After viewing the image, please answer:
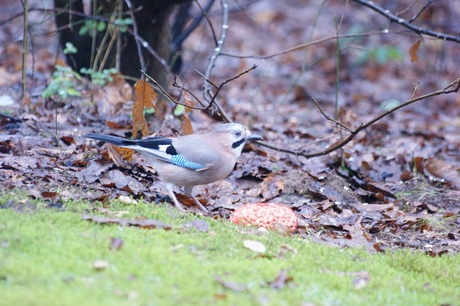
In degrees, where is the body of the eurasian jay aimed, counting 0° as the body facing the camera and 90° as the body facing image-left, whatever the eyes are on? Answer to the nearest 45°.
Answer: approximately 270°

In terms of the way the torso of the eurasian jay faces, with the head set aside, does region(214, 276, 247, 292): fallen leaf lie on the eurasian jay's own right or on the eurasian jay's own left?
on the eurasian jay's own right

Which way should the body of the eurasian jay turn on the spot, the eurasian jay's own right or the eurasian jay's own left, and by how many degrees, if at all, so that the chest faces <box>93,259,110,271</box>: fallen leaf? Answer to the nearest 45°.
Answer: approximately 90° to the eurasian jay's own right

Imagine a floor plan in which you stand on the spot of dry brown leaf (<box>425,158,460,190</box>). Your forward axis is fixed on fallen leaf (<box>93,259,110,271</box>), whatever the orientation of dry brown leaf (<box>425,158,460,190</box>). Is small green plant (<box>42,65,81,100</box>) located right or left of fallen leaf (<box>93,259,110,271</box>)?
right

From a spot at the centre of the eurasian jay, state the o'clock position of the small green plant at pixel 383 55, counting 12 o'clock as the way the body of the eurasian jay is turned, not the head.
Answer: The small green plant is roughly at 10 o'clock from the eurasian jay.

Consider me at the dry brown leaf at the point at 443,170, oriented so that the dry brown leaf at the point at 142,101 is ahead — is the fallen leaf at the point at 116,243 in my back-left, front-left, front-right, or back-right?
front-left

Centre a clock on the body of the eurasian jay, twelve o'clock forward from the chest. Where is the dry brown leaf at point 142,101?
The dry brown leaf is roughly at 8 o'clock from the eurasian jay.

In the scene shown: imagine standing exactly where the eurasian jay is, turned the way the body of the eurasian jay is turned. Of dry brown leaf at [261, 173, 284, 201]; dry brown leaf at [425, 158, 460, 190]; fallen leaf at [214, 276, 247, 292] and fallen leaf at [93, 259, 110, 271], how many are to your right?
2

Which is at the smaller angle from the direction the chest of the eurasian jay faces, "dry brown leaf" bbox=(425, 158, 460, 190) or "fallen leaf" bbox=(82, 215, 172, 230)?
the dry brown leaf

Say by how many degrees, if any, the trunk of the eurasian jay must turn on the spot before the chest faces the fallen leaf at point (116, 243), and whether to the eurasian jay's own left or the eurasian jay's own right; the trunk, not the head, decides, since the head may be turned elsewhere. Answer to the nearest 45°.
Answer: approximately 90° to the eurasian jay's own right

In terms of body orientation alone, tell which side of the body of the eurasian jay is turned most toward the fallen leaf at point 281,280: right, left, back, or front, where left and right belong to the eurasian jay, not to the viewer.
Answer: right

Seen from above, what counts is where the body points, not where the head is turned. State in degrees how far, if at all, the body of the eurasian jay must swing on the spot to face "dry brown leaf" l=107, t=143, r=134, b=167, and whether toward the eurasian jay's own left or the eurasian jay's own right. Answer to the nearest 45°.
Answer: approximately 135° to the eurasian jay's own left

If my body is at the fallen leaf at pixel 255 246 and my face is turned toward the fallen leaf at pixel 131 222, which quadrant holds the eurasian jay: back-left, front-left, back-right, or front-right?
front-right

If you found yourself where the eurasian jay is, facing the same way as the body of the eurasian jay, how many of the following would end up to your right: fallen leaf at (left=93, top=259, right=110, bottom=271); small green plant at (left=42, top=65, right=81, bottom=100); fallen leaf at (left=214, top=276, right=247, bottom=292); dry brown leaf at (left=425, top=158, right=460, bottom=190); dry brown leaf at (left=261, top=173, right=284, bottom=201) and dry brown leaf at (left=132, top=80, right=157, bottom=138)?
2

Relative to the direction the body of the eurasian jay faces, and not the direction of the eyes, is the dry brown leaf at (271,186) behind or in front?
in front

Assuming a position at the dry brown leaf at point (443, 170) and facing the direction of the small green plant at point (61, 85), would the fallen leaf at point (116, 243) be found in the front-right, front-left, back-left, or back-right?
front-left

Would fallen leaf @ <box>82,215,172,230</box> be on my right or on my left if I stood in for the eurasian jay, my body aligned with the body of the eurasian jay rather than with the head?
on my right

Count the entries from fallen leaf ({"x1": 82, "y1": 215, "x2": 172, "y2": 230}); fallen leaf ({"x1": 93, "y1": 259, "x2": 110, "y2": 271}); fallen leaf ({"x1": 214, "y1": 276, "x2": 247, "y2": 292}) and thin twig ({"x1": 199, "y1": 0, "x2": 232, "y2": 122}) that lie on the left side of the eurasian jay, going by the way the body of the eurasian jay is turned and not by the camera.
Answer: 1
